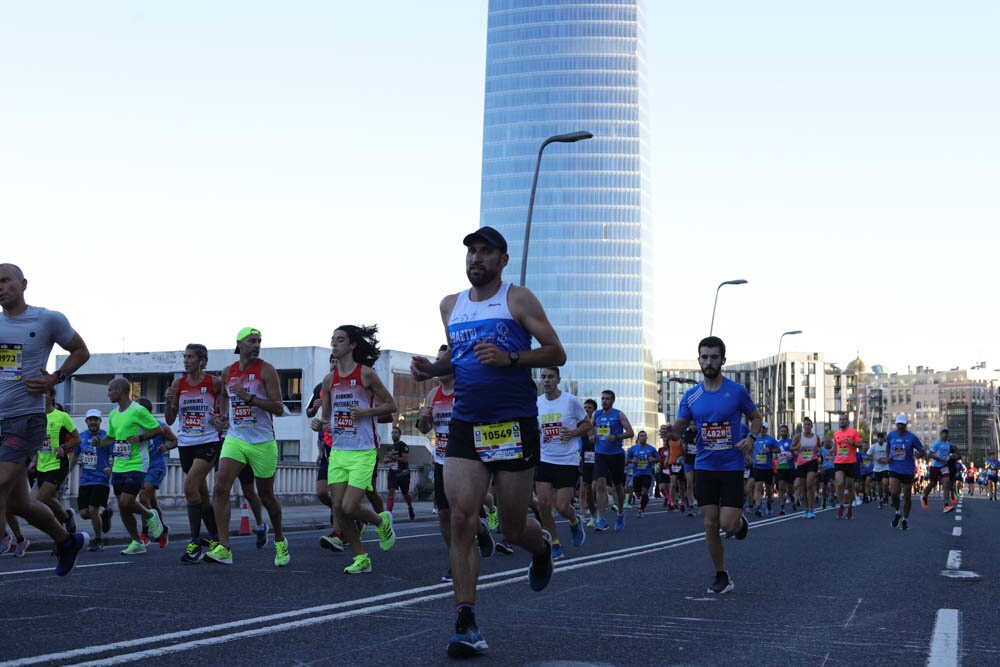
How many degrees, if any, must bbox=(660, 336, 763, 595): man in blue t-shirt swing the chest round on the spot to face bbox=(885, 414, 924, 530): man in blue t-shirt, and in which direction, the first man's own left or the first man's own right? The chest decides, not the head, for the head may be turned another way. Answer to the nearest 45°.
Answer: approximately 180°

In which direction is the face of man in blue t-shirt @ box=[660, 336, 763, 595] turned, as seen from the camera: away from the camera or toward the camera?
toward the camera

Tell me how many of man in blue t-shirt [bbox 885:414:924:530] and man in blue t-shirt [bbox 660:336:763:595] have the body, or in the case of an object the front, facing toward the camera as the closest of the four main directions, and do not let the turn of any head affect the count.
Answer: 2

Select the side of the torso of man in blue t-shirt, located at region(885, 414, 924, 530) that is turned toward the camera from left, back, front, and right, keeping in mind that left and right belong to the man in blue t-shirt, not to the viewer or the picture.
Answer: front

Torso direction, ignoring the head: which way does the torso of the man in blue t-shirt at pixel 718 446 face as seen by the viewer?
toward the camera

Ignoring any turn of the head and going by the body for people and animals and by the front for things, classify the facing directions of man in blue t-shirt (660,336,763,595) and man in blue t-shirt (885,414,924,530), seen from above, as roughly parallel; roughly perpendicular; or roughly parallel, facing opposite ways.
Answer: roughly parallel

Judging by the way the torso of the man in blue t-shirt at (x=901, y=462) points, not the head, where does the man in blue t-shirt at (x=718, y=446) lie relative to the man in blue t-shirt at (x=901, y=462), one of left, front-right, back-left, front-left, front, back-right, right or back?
front
